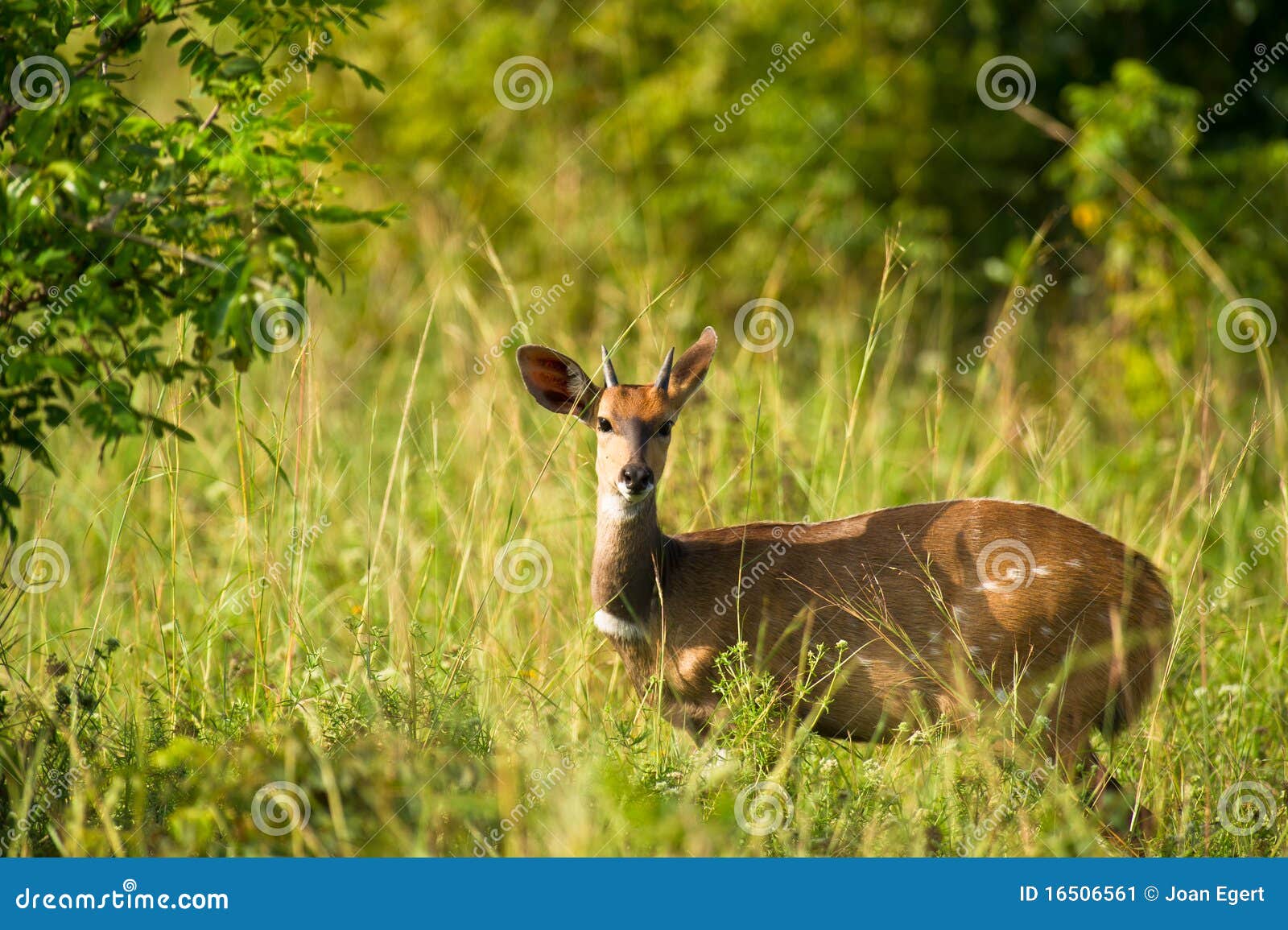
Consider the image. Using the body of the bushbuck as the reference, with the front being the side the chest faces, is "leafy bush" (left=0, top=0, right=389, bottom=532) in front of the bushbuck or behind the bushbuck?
in front

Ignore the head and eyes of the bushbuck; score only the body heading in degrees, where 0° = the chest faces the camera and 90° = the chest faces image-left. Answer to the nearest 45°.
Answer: approximately 90°

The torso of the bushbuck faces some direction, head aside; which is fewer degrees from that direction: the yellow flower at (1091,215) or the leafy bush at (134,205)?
the leafy bush

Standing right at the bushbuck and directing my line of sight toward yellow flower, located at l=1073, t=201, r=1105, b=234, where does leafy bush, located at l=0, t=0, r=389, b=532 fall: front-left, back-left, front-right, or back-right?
back-left

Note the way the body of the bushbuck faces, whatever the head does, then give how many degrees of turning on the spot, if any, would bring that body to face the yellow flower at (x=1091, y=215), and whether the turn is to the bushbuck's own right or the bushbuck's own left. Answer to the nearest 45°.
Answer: approximately 90° to the bushbuck's own right

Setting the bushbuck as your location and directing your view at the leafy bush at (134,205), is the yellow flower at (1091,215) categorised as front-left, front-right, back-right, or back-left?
back-right

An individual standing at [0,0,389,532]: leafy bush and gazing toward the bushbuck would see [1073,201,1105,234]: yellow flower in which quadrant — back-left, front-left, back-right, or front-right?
front-left

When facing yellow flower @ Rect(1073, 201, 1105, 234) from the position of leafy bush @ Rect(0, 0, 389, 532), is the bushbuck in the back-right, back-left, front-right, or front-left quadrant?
front-right
